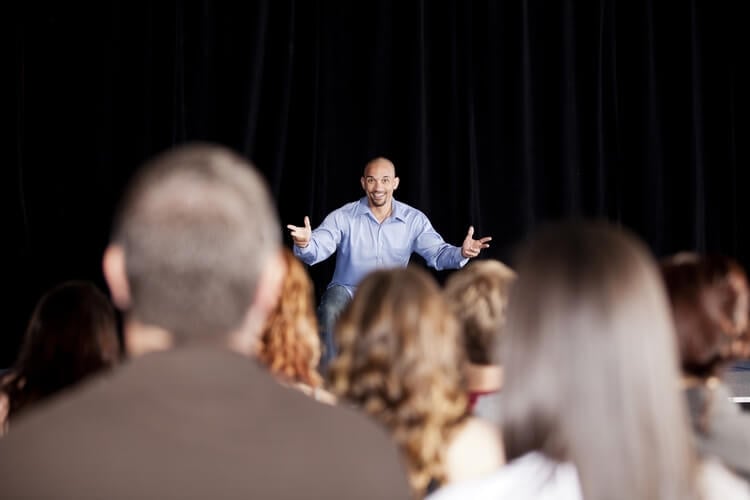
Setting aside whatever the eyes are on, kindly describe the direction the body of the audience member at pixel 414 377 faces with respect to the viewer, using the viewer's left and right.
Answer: facing away from the viewer

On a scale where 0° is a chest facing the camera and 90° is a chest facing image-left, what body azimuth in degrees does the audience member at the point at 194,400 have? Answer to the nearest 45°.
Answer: approximately 180°

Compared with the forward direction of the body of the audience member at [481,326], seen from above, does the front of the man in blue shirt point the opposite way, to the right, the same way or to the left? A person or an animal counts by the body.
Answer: the opposite way

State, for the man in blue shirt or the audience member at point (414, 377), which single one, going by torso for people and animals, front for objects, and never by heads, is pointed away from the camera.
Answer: the audience member

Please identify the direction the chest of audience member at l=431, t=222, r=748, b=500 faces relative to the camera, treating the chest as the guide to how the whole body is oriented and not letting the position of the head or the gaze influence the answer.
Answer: away from the camera

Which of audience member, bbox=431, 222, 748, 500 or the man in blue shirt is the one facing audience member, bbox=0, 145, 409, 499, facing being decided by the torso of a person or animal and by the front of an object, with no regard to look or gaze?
the man in blue shirt

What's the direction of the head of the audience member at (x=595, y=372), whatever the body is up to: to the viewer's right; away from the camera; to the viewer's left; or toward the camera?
away from the camera

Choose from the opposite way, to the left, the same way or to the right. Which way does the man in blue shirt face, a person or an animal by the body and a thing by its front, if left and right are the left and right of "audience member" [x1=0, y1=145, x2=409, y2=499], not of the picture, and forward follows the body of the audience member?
the opposite way

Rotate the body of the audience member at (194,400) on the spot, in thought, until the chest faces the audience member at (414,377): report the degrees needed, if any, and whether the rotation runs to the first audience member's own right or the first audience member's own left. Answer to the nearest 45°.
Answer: approximately 45° to the first audience member's own right

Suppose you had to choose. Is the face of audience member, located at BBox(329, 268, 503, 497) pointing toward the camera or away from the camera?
away from the camera

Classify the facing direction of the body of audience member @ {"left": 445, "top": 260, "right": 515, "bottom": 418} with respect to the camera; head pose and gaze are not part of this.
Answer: away from the camera
